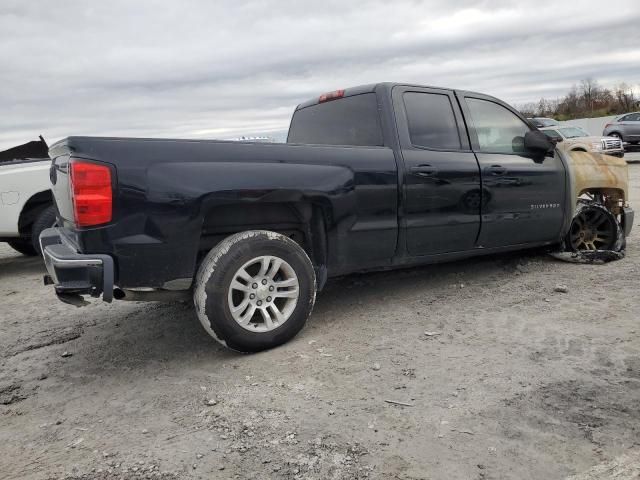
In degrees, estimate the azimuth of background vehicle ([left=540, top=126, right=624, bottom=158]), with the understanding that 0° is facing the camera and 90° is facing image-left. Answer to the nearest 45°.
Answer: approximately 315°

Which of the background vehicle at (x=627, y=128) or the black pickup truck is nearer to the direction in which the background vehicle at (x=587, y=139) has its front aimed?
the black pickup truck

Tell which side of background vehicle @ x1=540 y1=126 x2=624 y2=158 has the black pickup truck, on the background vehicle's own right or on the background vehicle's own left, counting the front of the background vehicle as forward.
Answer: on the background vehicle's own right

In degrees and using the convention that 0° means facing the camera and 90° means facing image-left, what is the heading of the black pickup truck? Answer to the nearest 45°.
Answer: approximately 225°

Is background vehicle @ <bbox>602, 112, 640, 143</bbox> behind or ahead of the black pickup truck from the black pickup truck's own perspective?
ahead

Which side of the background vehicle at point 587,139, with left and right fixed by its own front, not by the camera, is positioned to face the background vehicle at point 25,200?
right

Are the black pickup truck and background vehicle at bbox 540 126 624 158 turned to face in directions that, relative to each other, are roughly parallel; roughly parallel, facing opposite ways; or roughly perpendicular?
roughly perpendicular
